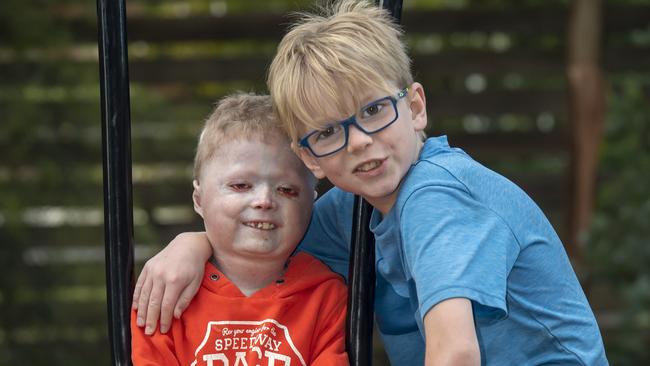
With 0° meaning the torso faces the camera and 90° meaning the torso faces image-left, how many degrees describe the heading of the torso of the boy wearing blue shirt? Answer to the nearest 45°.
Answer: approximately 45°

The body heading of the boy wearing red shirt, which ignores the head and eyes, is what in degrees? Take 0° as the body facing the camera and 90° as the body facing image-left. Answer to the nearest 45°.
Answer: approximately 0°

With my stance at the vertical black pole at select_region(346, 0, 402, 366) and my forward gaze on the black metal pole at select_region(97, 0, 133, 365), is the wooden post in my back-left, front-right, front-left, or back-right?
back-right

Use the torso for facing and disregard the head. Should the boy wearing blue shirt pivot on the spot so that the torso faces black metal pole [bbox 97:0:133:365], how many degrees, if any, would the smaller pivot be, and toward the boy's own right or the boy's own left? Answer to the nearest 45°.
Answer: approximately 45° to the boy's own right
